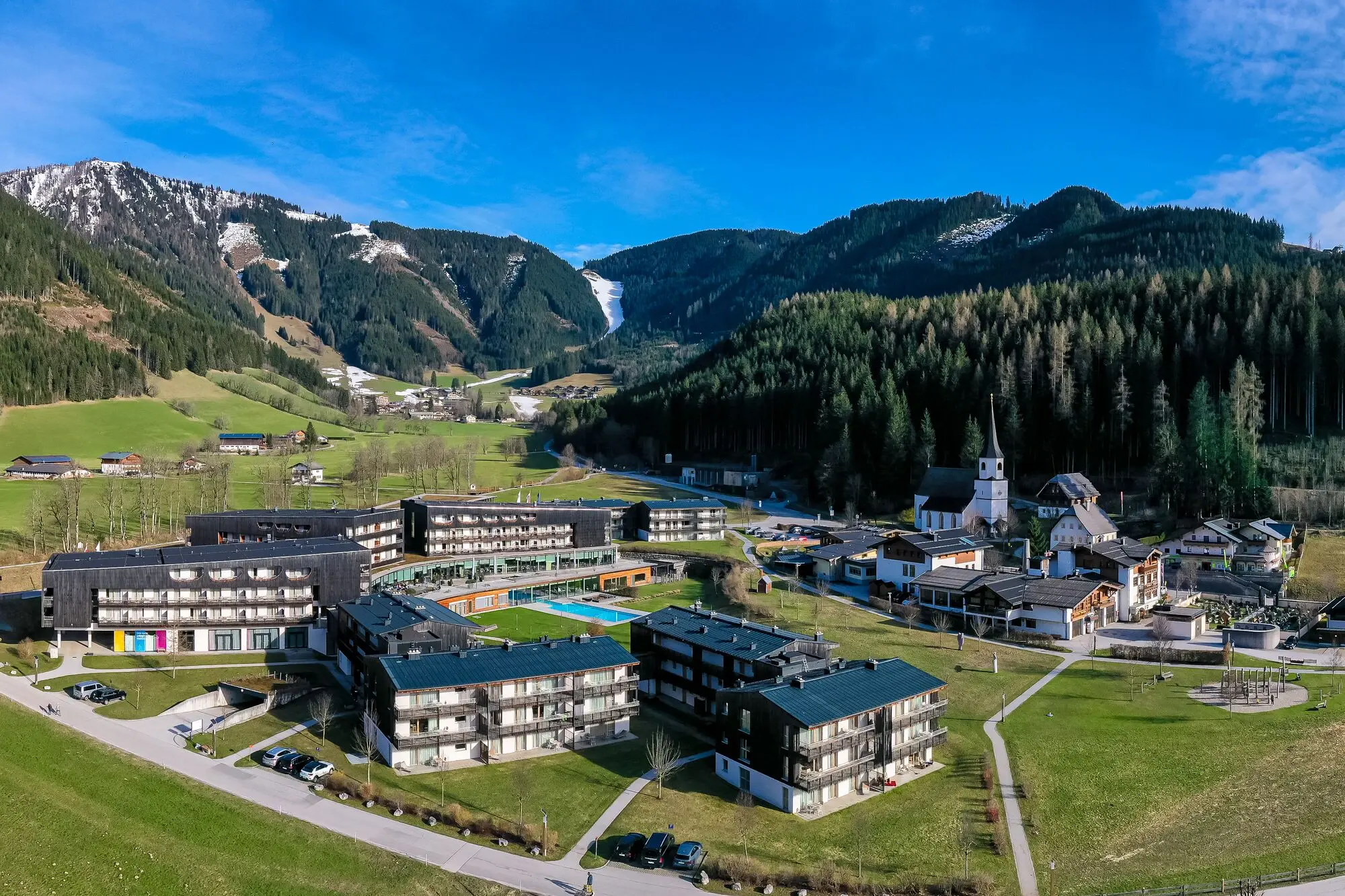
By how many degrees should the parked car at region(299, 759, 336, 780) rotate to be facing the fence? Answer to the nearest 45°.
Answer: approximately 90° to its right

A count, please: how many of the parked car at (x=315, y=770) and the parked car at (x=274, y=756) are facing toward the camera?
0

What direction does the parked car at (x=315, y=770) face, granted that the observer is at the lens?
facing away from the viewer and to the right of the viewer

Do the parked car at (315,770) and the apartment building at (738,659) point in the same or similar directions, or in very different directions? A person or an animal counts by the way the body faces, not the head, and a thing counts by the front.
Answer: very different directions

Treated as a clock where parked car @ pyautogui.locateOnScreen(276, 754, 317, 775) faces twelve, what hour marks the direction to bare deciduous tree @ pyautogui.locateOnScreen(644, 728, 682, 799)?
The bare deciduous tree is roughly at 2 o'clock from the parked car.

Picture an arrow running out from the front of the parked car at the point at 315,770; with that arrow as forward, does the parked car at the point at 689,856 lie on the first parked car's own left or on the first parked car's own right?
on the first parked car's own right

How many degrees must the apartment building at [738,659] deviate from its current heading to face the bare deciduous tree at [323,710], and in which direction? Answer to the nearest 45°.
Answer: approximately 45° to its right

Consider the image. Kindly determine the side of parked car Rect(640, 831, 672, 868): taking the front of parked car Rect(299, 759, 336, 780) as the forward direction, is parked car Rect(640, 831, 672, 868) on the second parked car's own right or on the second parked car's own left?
on the second parked car's own right

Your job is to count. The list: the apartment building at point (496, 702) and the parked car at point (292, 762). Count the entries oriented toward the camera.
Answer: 1

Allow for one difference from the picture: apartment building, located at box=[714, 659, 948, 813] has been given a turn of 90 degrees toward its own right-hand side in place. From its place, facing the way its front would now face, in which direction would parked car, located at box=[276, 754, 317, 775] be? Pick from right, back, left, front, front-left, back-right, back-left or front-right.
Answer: front-right

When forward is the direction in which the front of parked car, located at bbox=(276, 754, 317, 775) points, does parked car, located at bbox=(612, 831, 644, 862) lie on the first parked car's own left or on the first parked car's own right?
on the first parked car's own right
